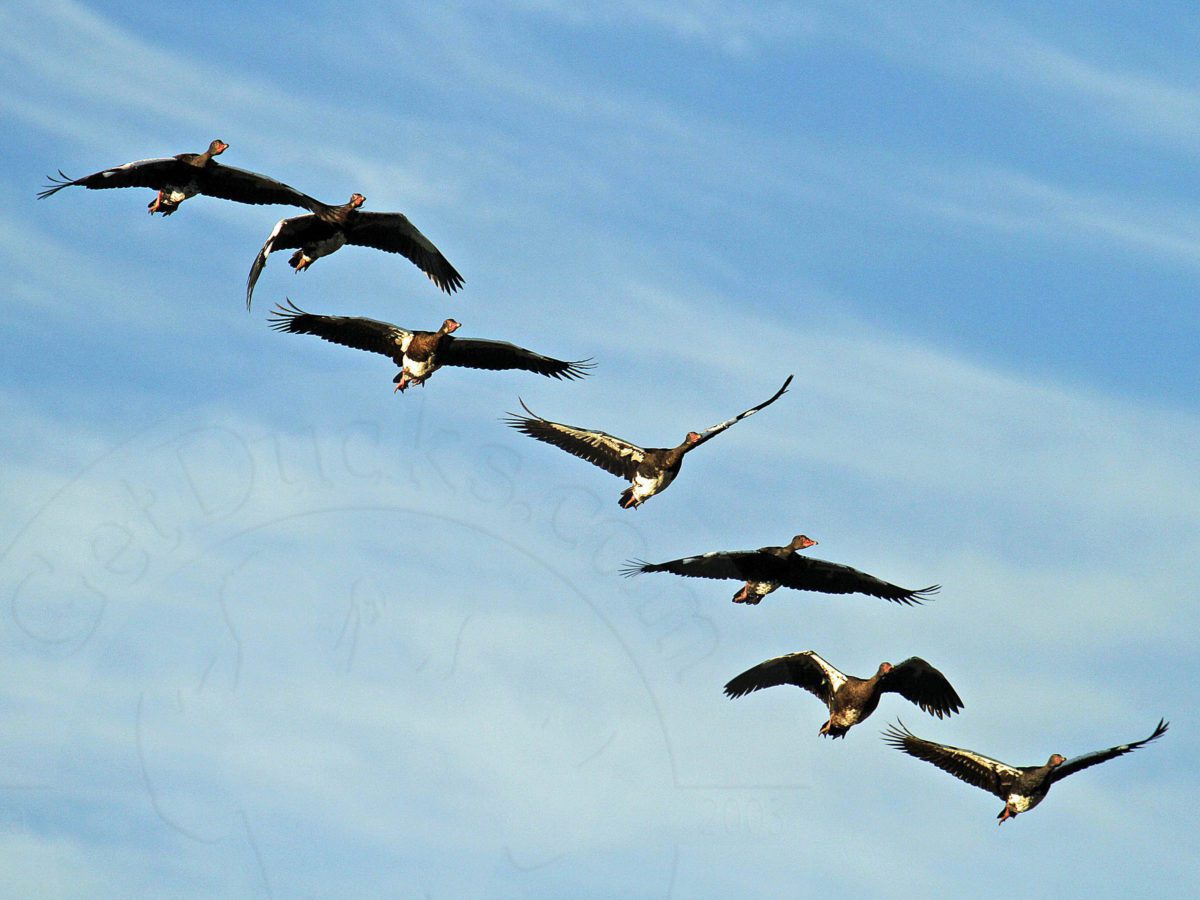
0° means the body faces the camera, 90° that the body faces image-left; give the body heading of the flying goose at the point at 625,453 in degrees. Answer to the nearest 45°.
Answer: approximately 315°

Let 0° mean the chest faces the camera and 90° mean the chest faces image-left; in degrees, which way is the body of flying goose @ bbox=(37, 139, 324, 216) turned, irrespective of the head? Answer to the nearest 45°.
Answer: approximately 315°
